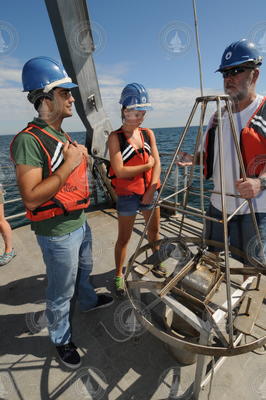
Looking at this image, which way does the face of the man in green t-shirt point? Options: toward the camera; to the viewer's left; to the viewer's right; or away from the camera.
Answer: to the viewer's right

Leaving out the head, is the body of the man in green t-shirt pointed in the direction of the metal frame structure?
yes

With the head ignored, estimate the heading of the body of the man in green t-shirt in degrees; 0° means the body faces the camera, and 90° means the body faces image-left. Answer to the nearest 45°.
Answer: approximately 315°
